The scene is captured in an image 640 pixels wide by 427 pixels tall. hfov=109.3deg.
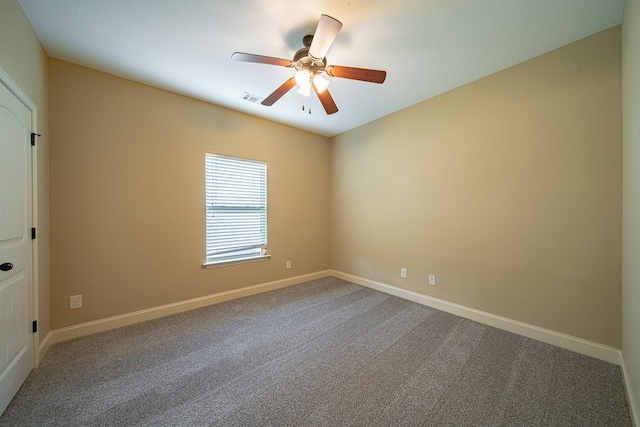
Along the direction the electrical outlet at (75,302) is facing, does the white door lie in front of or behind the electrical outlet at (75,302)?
in front

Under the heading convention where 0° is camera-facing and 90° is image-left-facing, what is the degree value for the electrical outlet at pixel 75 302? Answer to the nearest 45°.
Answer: approximately 0°
